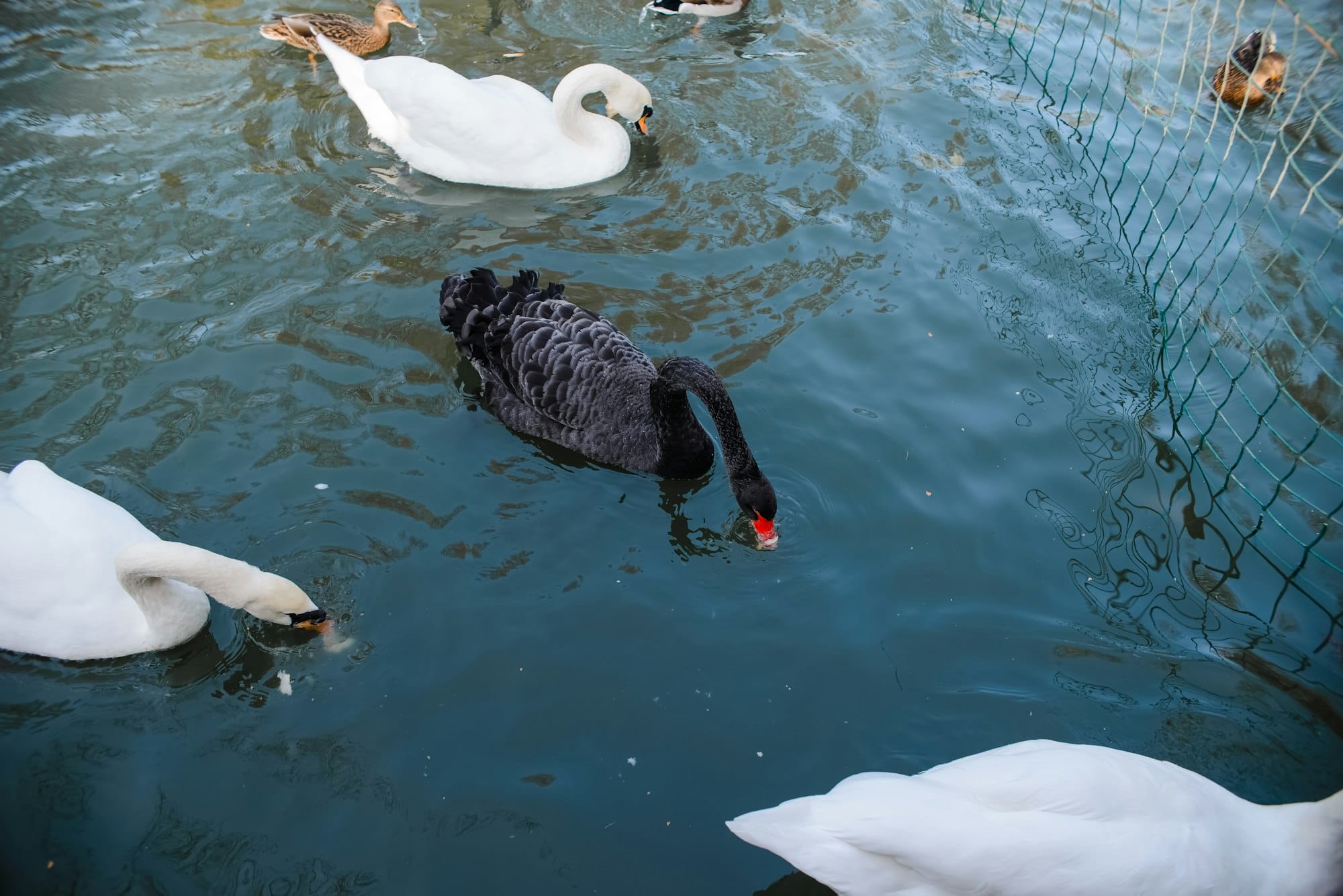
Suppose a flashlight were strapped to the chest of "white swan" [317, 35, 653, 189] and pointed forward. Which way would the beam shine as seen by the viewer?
to the viewer's right

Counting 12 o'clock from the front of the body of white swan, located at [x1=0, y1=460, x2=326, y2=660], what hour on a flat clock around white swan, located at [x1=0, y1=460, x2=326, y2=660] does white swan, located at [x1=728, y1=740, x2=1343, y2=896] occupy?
white swan, located at [x1=728, y1=740, x2=1343, y2=896] is roughly at 1 o'clock from white swan, located at [x1=0, y1=460, x2=326, y2=660].

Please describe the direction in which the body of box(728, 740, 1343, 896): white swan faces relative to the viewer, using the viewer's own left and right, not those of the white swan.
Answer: facing to the right of the viewer

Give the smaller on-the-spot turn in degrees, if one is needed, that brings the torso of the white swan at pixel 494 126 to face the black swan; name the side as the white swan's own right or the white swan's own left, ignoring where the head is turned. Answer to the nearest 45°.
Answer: approximately 90° to the white swan's own right

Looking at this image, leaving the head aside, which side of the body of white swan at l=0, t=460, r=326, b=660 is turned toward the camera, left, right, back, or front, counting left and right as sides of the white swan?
right

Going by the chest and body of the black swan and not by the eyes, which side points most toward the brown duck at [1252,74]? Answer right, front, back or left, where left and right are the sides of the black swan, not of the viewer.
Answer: left

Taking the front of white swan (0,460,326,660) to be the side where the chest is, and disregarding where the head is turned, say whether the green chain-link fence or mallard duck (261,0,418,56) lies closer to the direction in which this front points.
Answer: the green chain-link fence

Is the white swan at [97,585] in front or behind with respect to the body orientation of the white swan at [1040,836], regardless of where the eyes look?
behind

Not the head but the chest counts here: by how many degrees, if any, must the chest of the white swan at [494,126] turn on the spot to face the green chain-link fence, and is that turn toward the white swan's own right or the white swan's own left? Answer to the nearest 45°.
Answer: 0° — it already faces it

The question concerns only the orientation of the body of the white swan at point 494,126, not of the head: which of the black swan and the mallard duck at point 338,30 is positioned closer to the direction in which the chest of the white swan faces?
the black swan

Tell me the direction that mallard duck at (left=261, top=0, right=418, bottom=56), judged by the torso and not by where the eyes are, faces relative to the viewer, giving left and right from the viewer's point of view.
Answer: facing to the right of the viewer
